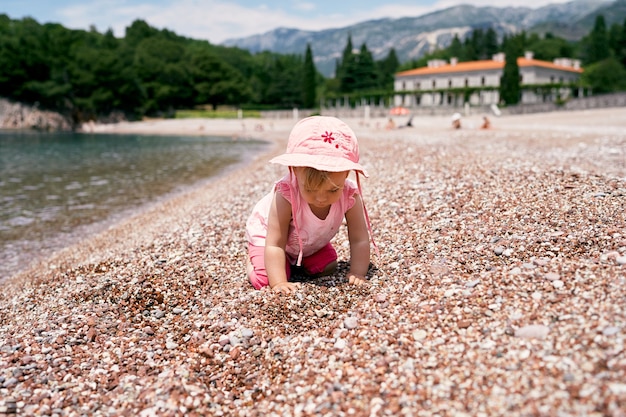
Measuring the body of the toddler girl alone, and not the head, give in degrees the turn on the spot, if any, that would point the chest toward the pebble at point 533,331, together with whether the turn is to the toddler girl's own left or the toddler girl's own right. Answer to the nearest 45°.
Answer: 0° — they already face it

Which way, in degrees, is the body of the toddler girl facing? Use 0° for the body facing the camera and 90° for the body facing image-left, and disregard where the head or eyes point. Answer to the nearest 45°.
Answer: approximately 315°

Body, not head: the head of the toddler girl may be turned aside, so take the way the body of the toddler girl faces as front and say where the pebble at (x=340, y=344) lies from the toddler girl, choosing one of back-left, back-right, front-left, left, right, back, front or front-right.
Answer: front-right
